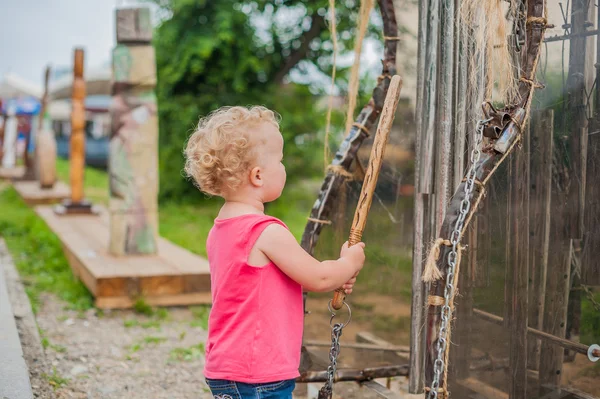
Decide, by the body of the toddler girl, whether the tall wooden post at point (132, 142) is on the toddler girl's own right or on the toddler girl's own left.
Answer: on the toddler girl's own left

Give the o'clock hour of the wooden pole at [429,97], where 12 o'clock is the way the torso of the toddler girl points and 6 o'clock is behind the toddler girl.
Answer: The wooden pole is roughly at 12 o'clock from the toddler girl.

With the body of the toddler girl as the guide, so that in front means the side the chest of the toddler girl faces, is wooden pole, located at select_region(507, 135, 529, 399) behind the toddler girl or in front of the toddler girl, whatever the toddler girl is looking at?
in front

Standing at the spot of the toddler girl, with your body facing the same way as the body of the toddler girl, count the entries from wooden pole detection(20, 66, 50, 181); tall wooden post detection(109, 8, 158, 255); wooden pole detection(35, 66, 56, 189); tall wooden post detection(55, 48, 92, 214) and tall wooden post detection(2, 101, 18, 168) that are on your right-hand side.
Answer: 0

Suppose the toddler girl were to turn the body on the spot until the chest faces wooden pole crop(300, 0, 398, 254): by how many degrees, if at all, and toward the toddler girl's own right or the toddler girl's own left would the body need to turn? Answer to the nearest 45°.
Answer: approximately 45° to the toddler girl's own left

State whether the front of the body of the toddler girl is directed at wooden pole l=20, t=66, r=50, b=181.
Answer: no

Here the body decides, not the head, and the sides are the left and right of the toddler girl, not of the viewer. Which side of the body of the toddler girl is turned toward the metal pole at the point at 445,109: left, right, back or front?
front

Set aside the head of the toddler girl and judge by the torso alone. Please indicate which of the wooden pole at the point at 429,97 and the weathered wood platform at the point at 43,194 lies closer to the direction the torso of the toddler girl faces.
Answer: the wooden pole

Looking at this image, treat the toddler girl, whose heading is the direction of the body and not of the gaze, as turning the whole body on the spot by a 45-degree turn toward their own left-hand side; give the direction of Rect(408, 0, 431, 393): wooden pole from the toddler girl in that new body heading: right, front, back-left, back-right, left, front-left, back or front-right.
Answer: front-right

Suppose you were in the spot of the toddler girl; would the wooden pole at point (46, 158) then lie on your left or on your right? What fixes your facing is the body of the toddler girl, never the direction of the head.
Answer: on your left

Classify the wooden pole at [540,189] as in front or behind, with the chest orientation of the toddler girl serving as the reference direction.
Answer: in front

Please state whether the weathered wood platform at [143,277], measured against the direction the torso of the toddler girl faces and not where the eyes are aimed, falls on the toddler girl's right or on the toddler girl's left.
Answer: on the toddler girl's left

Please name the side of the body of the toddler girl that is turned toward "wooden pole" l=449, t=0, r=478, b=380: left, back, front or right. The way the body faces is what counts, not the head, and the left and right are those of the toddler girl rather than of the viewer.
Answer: front

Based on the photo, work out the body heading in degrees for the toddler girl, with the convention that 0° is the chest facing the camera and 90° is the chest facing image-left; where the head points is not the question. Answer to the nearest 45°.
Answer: approximately 225°
